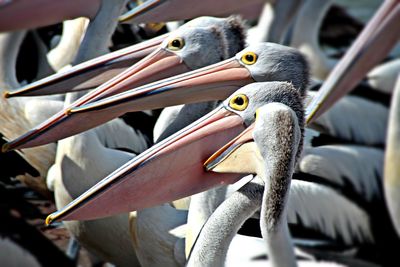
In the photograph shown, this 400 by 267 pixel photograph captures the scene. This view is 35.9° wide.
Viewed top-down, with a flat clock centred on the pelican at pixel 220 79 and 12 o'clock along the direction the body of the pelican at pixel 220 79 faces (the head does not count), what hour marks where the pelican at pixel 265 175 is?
the pelican at pixel 265 175 is roughly at 9 o'clock from the pelican at pixel 220 79.

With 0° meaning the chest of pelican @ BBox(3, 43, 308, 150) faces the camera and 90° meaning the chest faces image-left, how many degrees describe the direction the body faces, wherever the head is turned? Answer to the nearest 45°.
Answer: approximately 90°

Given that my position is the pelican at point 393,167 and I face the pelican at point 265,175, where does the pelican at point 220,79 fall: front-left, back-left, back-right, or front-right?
front-right

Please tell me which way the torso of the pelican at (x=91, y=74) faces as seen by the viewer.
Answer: to the viewer's left

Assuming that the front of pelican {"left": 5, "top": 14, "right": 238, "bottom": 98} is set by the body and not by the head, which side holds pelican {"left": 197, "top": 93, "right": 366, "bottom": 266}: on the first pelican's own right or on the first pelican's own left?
on the first pelican's own left

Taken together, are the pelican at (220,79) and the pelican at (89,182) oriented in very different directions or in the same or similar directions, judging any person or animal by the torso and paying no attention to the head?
same or similar directions

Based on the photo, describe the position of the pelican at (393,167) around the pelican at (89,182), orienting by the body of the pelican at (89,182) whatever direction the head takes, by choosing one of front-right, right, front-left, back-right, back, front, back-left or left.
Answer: back
